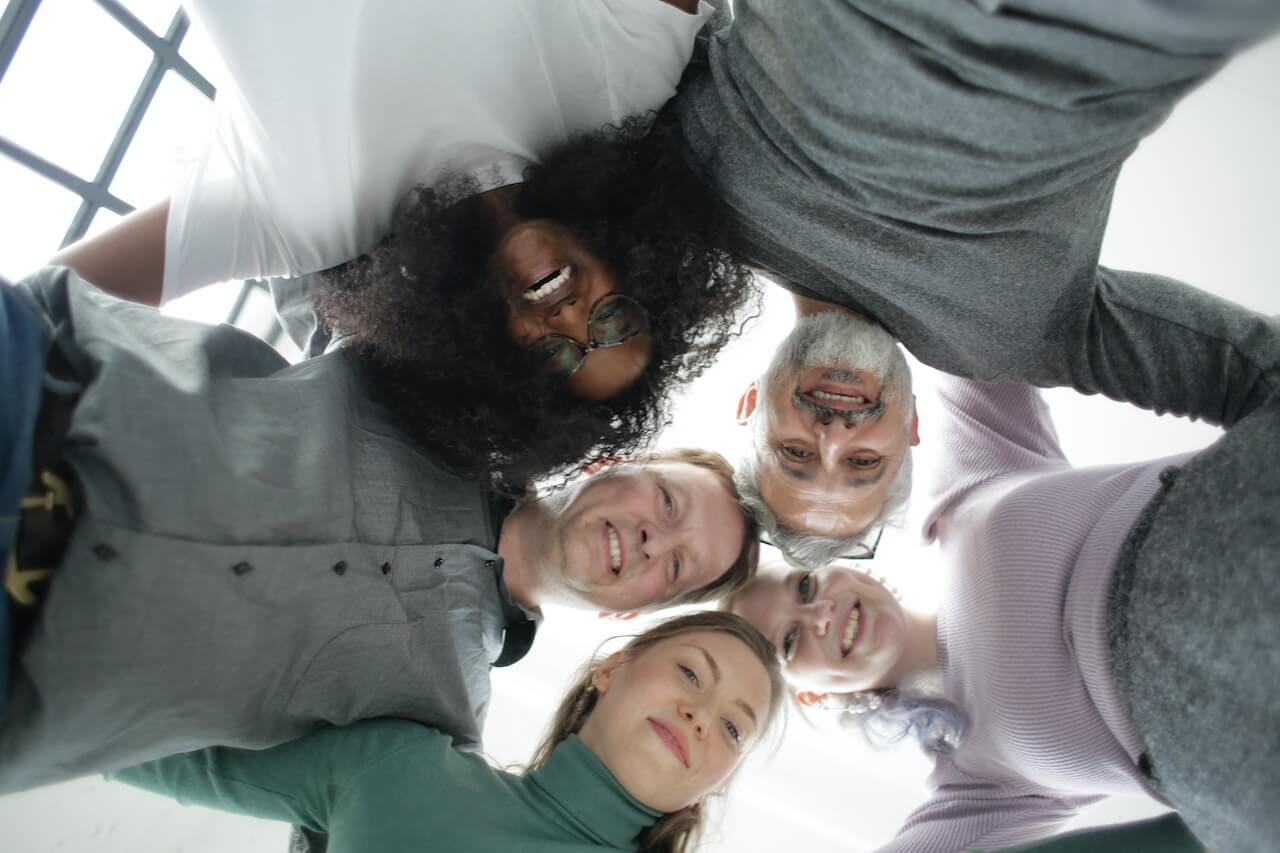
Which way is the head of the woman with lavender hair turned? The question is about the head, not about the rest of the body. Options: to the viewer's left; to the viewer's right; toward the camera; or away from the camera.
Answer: toward the camera

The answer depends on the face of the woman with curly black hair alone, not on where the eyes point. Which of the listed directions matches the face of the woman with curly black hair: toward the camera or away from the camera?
toward the camera

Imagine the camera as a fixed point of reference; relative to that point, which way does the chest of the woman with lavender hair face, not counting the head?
toward the camera
